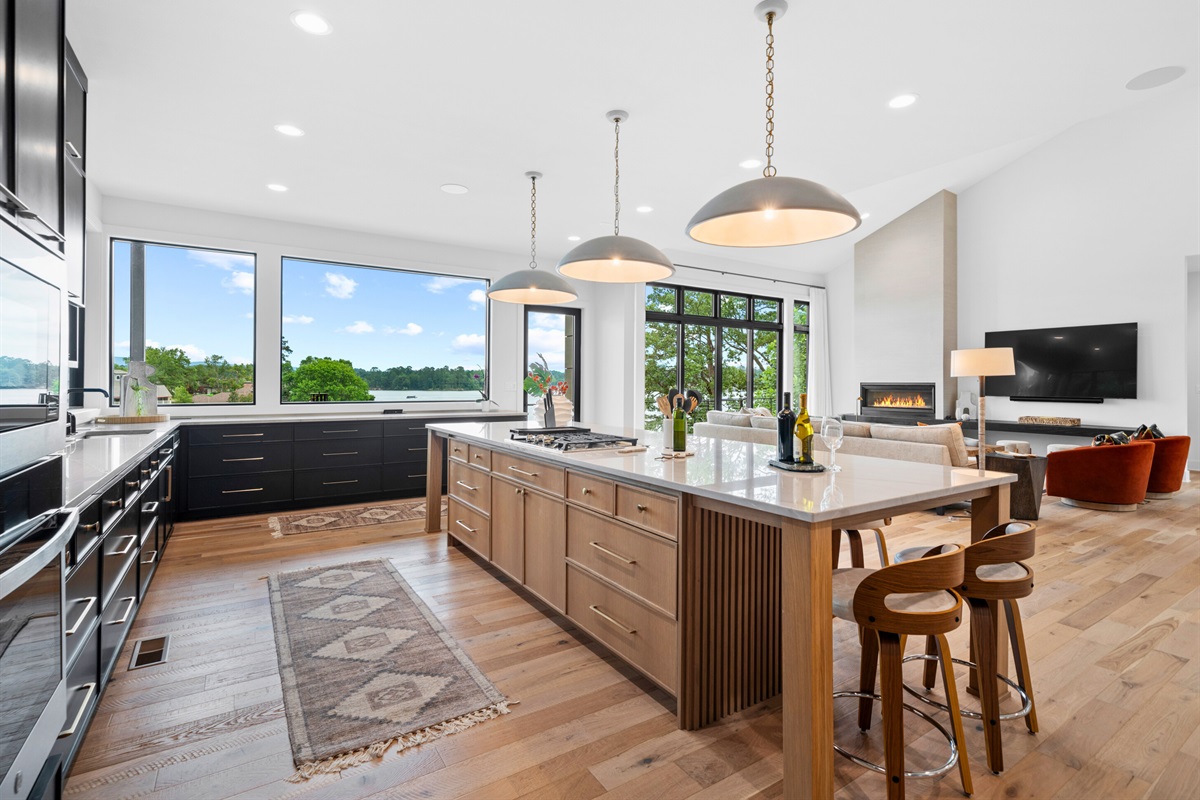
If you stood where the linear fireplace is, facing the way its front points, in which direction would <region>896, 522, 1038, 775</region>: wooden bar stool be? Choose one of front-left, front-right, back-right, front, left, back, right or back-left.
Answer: front-left

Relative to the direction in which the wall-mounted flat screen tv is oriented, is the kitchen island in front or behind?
in front

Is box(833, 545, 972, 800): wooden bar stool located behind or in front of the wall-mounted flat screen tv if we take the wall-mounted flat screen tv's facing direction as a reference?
in front

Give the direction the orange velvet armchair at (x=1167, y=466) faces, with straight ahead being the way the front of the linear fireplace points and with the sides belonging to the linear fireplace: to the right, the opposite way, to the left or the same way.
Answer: to the right

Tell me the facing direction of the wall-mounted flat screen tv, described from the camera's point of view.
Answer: facing the viewer and to the left of the viewer

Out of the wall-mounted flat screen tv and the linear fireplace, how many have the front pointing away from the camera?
0

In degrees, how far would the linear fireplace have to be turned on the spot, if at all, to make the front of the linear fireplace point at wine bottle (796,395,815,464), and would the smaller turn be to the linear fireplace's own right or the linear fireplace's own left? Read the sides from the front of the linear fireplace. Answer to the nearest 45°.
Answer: approximately 45° to the linear fireplace's own left

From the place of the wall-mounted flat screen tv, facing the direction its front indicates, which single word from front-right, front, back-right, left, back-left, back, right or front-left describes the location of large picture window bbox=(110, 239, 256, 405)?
front

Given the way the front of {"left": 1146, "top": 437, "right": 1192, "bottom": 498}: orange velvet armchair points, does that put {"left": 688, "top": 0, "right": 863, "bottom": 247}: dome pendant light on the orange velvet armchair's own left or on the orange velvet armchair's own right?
on the orange velvet armchair's own left

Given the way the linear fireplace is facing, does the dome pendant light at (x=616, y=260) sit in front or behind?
in front

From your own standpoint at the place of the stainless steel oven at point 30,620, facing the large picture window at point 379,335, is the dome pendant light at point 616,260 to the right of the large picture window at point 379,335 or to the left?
right

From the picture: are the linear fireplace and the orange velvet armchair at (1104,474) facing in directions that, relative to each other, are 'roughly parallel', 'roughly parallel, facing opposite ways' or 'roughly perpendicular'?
roughly perpendicular

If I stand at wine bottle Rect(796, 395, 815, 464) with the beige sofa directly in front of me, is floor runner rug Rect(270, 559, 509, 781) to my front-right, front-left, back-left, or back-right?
back-left

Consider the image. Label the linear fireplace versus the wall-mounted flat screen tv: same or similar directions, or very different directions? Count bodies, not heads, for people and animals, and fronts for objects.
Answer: same or similar directions
